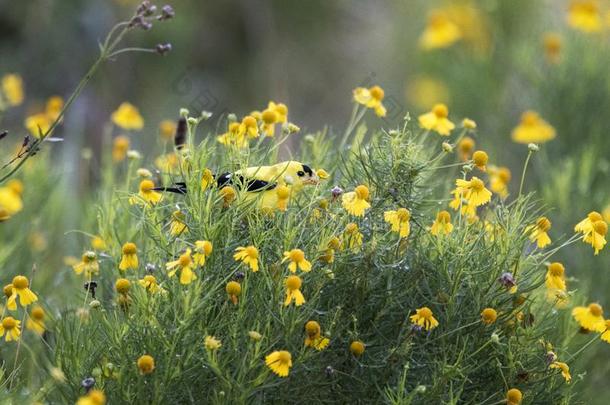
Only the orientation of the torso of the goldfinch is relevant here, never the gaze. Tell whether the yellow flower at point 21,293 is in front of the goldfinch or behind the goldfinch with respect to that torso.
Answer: behind

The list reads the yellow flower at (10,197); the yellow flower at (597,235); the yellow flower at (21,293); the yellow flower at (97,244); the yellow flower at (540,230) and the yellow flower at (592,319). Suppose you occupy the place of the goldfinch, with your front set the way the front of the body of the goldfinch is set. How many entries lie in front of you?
3

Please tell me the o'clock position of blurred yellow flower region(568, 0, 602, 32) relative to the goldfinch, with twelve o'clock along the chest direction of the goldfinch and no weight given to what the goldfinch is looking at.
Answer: The blurred yellow flower is roughly at 10 o'clock from the goldfinch.

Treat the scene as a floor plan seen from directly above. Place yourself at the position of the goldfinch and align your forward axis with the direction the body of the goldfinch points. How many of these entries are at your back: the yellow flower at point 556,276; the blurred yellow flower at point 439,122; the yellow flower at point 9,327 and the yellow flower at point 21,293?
2

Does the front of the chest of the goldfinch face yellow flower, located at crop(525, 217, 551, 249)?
yes

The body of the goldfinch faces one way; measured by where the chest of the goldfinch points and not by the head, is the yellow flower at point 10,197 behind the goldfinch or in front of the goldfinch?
behind

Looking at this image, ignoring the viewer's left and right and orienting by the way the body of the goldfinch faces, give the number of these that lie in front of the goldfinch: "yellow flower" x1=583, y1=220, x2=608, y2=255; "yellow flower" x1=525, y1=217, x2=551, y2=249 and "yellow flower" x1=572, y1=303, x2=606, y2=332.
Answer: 3

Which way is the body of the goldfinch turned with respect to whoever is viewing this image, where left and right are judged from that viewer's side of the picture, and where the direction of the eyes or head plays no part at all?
facing to the right of the viewer
